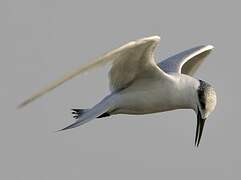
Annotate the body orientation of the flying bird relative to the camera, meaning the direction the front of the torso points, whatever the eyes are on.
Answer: to the viewer's right
